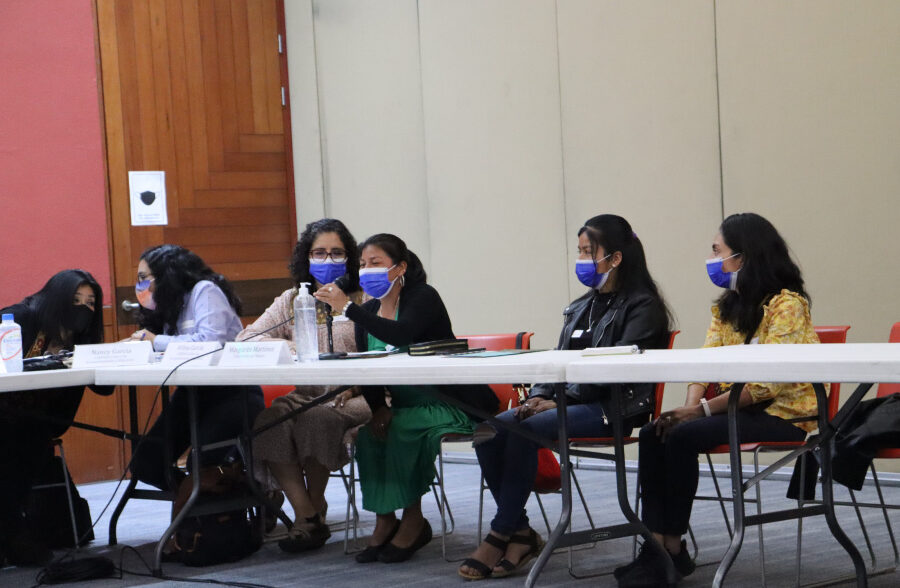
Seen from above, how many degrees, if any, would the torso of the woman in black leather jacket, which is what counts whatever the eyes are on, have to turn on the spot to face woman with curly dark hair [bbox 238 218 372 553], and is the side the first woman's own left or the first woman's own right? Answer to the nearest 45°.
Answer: approximately 90° to the first woman's own right

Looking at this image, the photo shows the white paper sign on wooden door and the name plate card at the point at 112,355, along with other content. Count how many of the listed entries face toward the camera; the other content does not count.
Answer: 2

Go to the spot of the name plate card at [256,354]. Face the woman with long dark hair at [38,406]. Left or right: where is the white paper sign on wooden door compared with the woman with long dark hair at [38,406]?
right

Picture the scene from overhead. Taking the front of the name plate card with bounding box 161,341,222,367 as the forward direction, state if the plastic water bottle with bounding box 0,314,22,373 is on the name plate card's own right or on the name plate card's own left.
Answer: on the name plate card's own right
